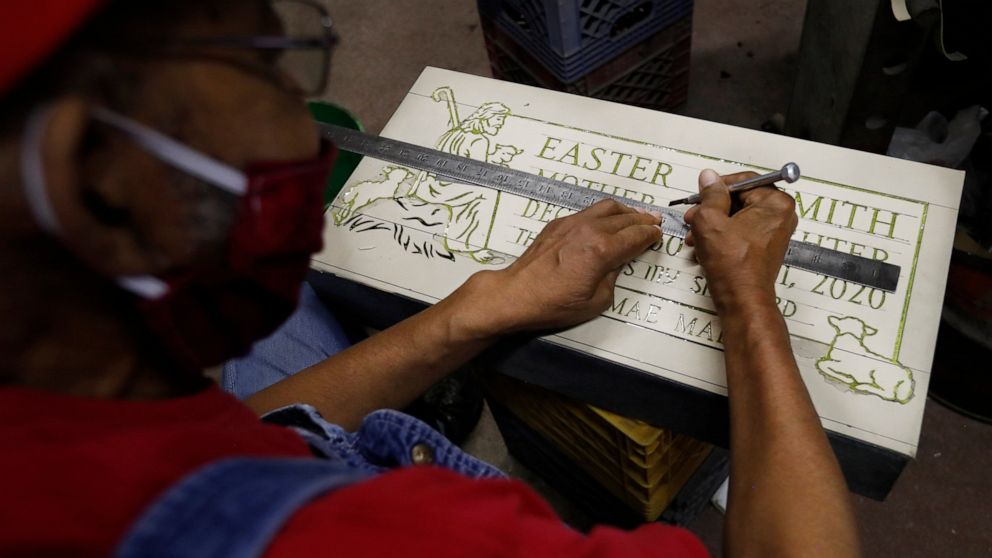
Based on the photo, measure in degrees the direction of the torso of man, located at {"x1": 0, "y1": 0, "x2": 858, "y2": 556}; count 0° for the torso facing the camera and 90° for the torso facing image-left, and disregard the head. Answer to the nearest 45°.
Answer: approximately 225°

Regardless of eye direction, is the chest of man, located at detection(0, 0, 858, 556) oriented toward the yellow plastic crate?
yes

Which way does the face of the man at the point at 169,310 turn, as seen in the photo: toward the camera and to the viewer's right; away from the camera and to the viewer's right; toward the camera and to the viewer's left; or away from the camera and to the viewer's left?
away from the camera and to the viewer's right
